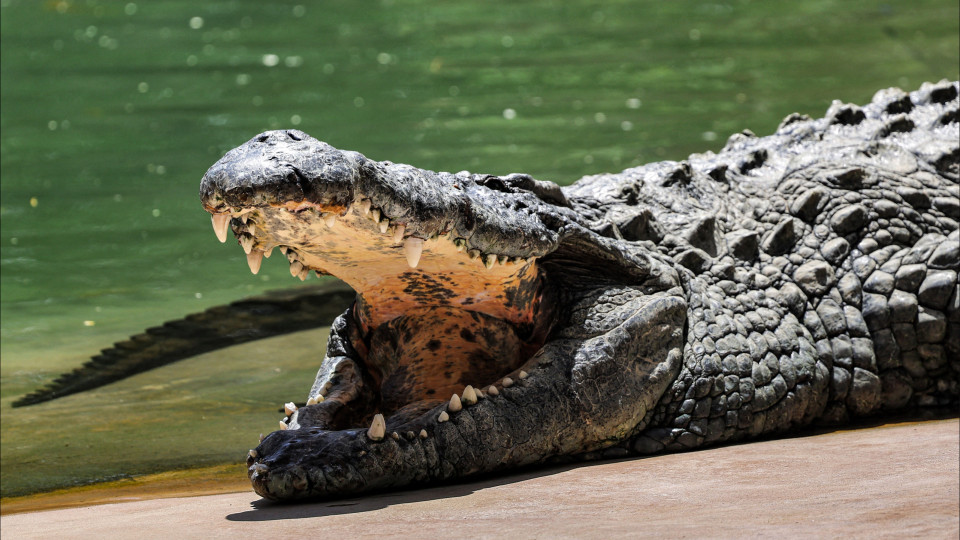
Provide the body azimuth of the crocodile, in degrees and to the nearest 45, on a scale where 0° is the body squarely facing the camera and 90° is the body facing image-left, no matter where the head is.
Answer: approximately 45°
